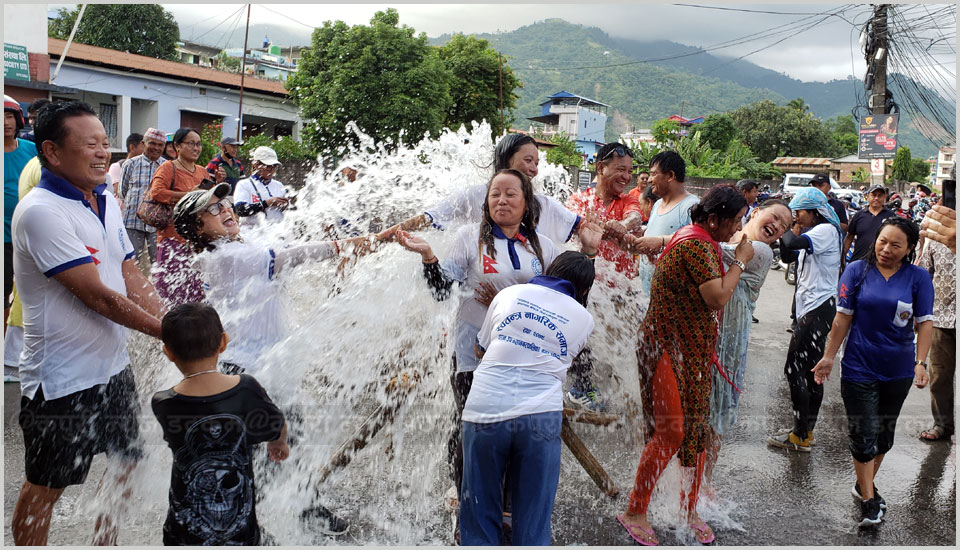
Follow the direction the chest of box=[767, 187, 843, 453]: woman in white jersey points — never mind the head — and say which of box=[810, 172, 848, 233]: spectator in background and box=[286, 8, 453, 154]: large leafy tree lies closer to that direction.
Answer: the large leafy tree

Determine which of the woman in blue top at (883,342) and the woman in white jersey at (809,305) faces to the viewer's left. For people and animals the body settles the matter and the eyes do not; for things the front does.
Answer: the woman in white jersey

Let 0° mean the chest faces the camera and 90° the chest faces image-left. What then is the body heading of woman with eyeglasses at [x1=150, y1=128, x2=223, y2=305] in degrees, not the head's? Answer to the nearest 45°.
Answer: approximately 315°

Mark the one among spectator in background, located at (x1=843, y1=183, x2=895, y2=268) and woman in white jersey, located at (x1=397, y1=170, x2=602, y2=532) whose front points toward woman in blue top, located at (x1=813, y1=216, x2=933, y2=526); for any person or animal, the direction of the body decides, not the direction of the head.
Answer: the spectator in background

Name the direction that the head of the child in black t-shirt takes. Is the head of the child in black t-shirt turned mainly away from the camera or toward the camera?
away from the camera

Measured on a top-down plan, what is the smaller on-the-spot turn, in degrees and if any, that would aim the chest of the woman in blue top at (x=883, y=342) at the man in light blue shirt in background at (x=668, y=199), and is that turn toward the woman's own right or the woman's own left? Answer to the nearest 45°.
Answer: approximately 90° to the woman's own right

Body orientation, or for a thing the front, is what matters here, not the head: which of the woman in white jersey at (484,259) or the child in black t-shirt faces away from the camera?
the child in black t-shirt

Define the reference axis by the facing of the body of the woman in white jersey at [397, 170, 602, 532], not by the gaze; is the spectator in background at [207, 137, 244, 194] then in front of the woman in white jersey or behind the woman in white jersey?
behind

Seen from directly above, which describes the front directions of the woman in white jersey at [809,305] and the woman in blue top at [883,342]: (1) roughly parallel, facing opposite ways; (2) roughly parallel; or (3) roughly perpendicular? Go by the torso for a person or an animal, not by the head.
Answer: roughly perpendicular

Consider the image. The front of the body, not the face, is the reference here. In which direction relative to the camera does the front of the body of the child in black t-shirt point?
away from the camera
